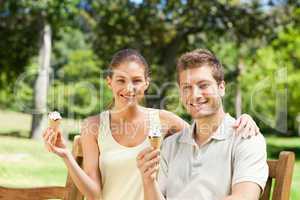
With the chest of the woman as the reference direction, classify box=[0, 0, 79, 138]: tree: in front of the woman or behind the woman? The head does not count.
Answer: behind

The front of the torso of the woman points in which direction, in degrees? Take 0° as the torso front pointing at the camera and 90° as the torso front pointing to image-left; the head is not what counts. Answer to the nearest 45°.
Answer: approximately 0°

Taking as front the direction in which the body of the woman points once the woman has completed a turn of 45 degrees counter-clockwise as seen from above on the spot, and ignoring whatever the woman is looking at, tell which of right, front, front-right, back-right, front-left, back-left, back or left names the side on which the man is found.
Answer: front

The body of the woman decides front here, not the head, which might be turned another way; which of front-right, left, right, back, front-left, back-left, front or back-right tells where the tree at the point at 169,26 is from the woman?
back
